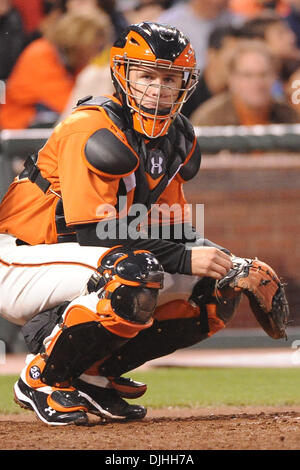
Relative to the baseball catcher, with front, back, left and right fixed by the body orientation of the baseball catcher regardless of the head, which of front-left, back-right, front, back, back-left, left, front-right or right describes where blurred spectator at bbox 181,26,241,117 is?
back-left

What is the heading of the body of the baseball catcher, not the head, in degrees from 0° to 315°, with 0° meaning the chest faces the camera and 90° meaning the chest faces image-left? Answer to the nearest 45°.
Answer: approximately 315°

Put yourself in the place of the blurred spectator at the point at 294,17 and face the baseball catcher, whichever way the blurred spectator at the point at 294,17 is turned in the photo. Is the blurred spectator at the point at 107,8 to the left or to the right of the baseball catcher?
right

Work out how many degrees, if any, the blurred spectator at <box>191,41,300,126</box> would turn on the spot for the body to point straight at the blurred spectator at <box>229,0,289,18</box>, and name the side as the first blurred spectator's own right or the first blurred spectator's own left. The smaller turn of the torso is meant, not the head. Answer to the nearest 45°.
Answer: approximately 180°

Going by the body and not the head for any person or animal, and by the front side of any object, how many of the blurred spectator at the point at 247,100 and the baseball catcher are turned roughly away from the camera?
0

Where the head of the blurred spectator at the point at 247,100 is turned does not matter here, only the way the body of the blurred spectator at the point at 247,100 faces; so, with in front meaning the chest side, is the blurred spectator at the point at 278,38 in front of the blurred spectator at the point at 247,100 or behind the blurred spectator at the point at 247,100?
behind

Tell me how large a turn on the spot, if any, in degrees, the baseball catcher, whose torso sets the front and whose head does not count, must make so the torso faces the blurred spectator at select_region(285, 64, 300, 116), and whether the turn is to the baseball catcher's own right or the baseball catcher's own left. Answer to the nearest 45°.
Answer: approximately 135° to the baseball catcher's own left

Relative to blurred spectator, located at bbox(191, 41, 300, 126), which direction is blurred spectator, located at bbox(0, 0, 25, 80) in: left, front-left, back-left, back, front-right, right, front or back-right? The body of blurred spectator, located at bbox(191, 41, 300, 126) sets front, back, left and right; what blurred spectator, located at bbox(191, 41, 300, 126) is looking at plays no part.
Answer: right

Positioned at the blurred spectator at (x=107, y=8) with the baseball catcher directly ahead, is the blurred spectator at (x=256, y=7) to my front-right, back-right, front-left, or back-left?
back-left

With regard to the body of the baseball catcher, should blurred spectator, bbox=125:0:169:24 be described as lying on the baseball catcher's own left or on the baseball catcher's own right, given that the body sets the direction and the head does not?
on the baseball catcher's own left

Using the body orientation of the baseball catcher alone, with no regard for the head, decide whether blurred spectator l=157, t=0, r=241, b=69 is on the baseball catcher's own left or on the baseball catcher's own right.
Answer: on the baseball catcher's own left
